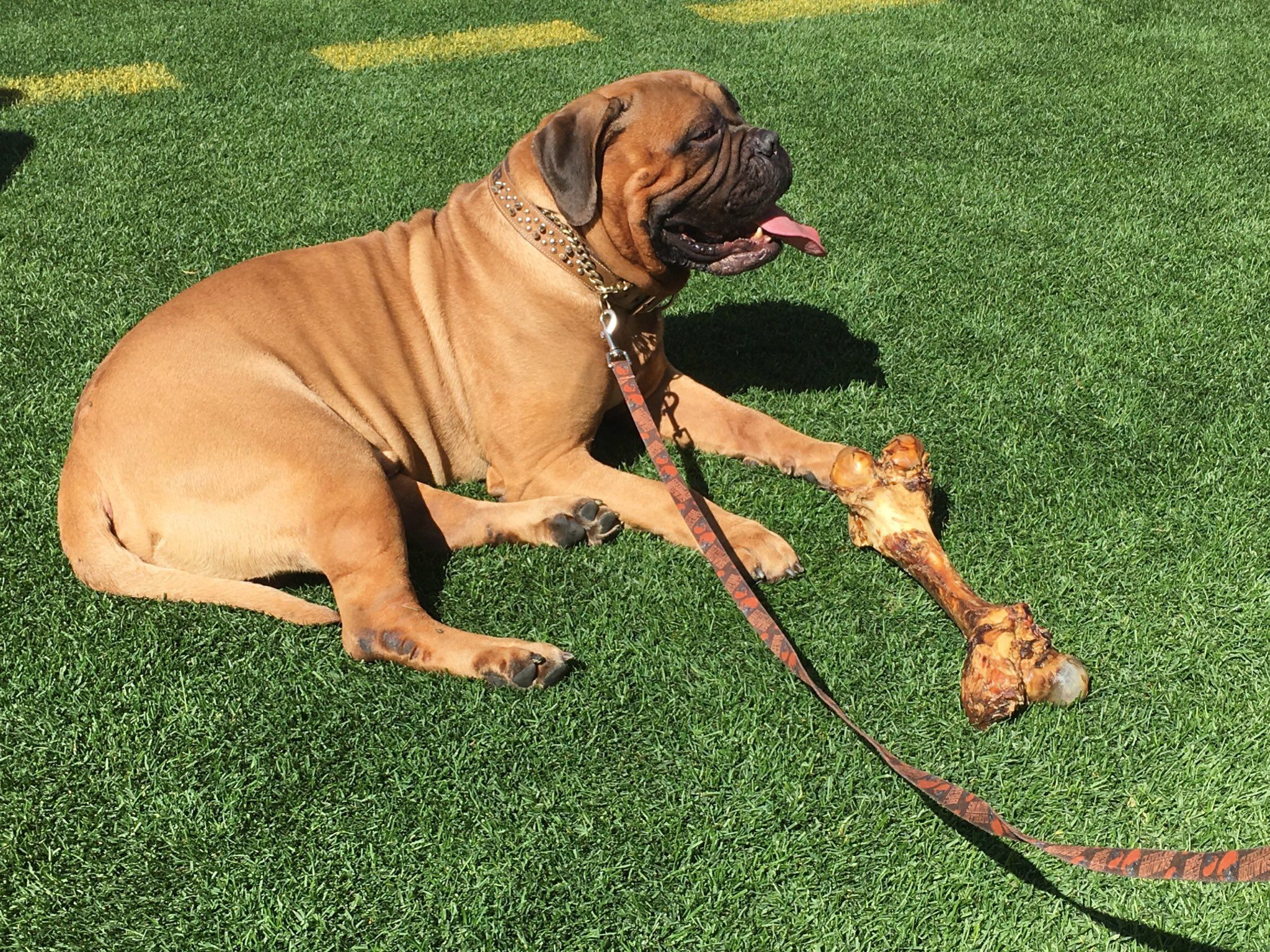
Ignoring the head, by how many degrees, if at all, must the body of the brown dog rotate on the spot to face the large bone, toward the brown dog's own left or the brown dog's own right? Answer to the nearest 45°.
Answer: approximately 45° to the brown dog's own right

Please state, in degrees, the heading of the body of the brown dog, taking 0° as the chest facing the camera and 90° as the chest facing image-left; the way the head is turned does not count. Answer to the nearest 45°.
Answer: approximately 270°
